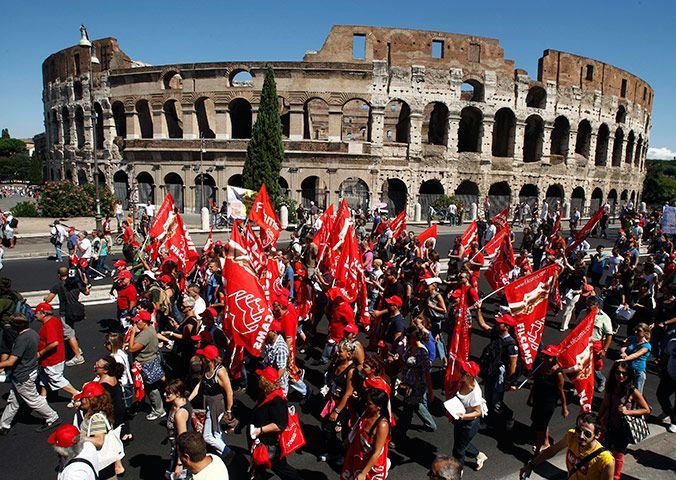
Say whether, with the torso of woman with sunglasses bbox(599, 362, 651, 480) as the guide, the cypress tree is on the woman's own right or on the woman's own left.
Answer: on the woman's own right

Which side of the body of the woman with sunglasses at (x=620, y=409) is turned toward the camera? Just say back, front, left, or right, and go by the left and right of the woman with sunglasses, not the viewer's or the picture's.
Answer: front

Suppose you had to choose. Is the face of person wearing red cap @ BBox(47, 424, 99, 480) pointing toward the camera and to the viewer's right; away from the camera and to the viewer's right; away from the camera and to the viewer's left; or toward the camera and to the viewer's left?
away from the camera and to the viewer's left

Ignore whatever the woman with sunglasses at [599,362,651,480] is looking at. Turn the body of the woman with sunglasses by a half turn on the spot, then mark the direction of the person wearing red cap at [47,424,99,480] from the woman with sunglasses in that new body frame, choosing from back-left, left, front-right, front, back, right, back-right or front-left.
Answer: back-left

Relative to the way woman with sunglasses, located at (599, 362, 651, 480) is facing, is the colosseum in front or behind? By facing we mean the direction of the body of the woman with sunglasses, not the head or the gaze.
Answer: behind

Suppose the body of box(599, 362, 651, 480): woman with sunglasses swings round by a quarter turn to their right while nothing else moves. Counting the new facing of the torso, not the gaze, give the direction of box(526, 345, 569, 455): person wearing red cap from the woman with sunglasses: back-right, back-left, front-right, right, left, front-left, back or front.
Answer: front
